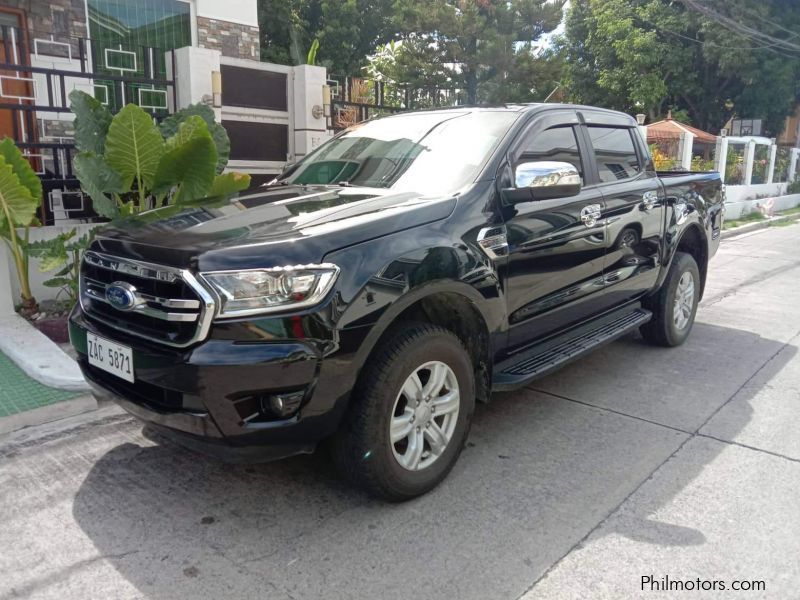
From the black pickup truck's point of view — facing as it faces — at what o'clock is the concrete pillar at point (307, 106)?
The concrete pillar is roughly at 4 o'clock from the black pickup truck.

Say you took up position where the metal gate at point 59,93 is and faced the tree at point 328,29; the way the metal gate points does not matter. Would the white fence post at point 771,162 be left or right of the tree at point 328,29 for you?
right

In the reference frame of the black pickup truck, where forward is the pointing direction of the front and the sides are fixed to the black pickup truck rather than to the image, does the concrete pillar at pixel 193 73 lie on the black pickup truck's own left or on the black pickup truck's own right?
on the black pickup truck's own right

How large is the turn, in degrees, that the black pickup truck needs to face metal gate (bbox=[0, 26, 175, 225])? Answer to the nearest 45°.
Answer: approximately 90° to its right

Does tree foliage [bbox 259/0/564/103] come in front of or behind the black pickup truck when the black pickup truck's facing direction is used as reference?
behind

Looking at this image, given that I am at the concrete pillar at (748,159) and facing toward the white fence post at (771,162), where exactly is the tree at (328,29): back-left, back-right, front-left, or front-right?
back-left

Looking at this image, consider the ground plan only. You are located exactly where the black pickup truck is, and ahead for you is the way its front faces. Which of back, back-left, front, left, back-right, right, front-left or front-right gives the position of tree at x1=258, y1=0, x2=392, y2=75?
back-right

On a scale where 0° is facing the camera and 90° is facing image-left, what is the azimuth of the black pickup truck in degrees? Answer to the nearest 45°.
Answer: approximately 45°
